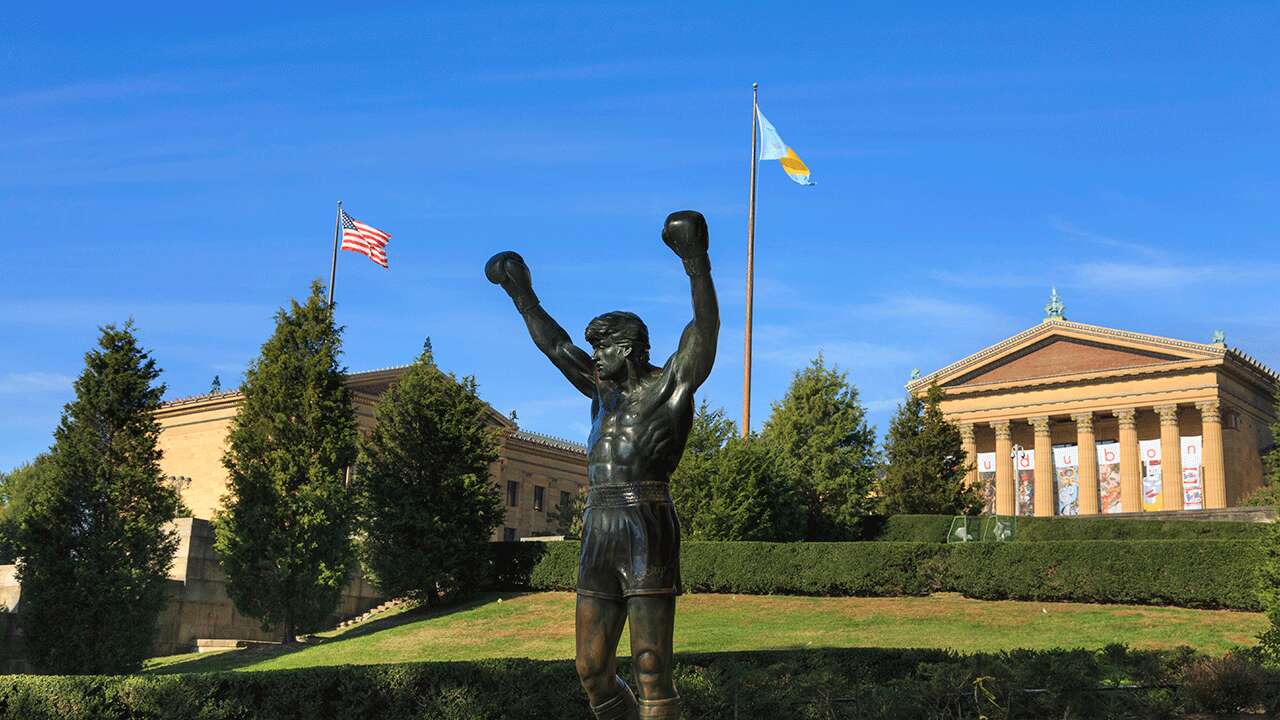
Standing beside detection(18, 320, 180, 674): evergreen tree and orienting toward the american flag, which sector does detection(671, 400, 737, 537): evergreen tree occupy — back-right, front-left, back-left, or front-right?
front-right

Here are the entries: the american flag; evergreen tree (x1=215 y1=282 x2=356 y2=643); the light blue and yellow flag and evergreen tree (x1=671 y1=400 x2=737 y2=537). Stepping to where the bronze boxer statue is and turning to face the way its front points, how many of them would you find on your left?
0

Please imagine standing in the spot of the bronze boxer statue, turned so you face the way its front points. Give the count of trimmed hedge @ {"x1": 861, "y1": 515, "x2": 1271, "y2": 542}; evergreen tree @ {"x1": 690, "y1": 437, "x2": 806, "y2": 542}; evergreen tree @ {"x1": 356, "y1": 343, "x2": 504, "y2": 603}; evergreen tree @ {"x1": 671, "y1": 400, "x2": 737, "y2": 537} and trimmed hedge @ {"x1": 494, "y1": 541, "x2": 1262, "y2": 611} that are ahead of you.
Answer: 0

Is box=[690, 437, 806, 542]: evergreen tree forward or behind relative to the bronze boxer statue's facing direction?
behind

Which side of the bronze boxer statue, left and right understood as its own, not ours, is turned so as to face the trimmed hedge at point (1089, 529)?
back

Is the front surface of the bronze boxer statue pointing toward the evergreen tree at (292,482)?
no

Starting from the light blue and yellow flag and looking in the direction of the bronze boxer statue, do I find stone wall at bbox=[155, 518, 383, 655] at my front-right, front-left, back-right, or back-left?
front-right

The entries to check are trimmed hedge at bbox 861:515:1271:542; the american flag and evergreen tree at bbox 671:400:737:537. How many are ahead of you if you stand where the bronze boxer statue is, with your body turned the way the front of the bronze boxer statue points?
0

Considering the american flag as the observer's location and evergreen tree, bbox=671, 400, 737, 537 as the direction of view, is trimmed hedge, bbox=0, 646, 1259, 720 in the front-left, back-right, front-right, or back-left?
front-right

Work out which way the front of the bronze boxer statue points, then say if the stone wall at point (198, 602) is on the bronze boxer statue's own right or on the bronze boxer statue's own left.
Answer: on the bronze boxer statue's own right

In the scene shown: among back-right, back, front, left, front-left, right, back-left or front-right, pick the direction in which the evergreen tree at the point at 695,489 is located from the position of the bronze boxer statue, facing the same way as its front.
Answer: back-right
